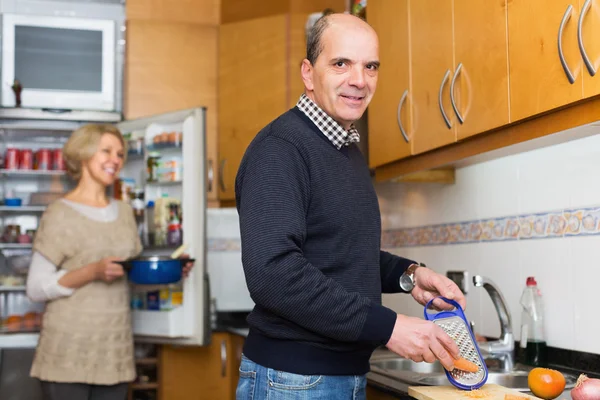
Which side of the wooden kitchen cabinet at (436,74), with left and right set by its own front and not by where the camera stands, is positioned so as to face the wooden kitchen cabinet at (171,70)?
right

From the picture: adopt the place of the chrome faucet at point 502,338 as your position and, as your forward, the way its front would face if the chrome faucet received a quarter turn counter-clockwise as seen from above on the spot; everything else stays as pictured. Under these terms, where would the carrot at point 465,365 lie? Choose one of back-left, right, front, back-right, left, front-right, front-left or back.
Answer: front

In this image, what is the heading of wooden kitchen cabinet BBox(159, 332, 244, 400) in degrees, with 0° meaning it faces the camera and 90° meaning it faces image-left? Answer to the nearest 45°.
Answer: approximately 0°

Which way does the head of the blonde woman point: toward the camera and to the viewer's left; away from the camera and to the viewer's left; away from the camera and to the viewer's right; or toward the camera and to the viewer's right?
toward the camera and to the viewer's right

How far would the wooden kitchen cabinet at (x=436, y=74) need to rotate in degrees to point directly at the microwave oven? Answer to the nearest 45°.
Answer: approximately 90° to its right

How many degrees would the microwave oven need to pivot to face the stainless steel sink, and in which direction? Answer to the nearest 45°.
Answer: approximately 45° to its left

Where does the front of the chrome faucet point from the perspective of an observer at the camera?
facing to the left of the viewer

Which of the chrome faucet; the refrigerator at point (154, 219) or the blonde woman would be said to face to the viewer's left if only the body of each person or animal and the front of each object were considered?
the chrome faucet
